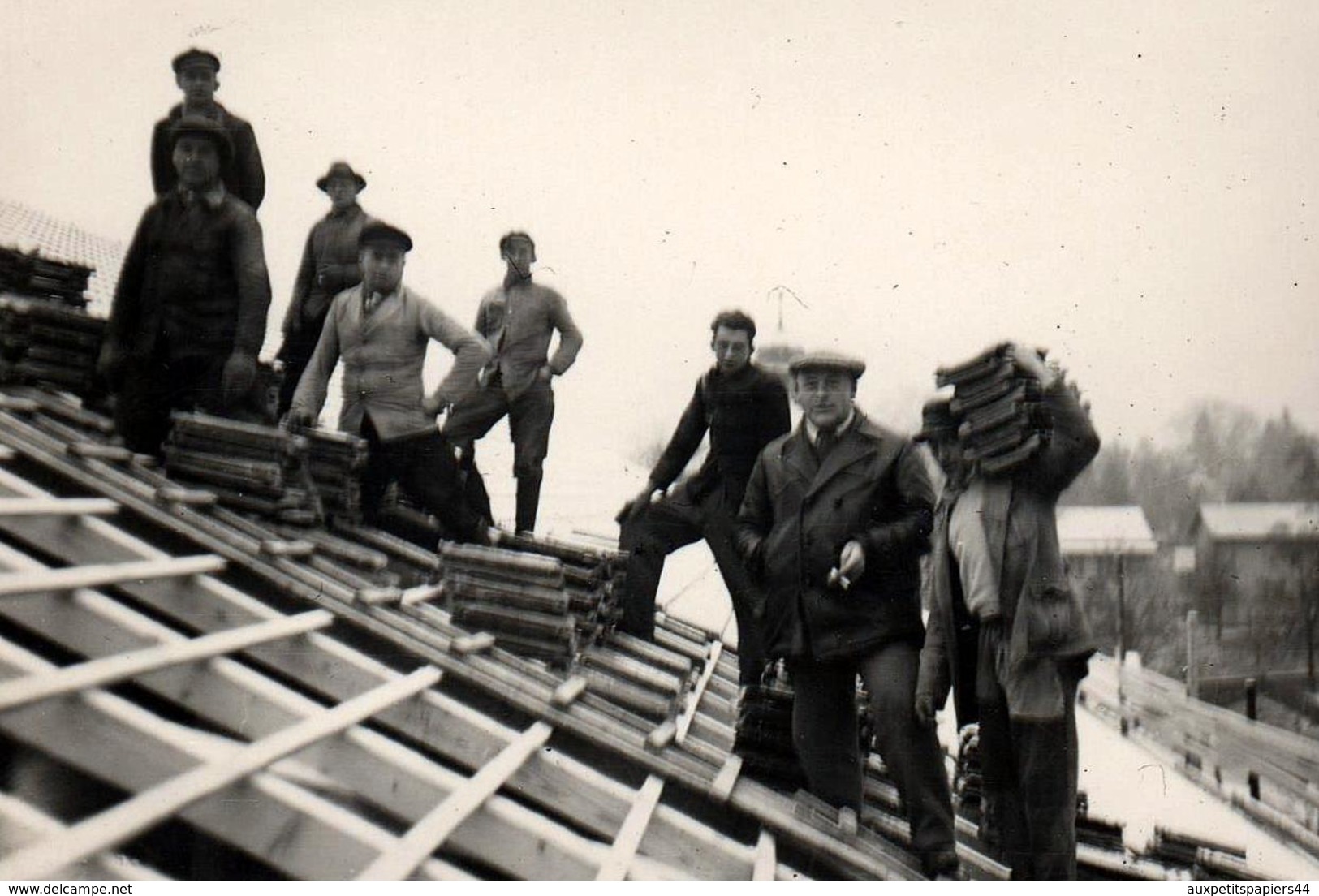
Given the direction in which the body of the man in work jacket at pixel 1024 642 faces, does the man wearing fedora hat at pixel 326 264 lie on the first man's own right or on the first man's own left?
on the first man's own right

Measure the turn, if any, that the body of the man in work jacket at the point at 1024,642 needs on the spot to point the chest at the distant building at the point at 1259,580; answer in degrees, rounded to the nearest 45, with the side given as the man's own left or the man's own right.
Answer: approximately 135° to the man's own right

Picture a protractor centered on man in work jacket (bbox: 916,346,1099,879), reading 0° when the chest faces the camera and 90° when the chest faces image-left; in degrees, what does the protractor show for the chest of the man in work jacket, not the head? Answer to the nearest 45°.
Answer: approximately 45°

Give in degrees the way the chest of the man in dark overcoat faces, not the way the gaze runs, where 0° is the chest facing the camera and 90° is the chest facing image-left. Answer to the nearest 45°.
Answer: approximately 0°

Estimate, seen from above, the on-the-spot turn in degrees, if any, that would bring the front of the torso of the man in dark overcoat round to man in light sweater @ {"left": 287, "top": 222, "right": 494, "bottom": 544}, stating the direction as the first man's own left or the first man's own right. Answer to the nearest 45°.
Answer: approximately 135° to the first man's own right

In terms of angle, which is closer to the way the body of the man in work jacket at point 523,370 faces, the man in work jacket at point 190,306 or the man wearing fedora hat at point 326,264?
the man in work jacket

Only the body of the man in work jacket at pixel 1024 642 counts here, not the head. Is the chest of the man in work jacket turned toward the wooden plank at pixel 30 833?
yes
